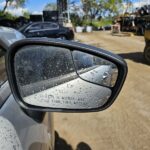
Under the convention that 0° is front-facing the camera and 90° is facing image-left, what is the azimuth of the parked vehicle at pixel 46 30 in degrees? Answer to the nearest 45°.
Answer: approximately 135°

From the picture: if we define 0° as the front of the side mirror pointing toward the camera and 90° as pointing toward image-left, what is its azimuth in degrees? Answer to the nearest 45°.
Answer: approximately 0°

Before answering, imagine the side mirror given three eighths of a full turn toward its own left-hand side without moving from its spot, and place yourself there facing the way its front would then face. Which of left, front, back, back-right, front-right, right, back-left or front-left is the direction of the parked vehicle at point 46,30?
front-left
